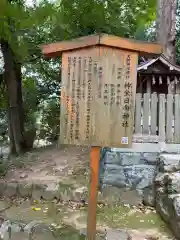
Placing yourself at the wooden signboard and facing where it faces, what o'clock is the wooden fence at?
The wooden fence is roughly at 7 o'clock from the wooden signboard.

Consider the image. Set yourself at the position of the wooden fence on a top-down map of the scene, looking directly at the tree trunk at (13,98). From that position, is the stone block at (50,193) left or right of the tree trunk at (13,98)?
left

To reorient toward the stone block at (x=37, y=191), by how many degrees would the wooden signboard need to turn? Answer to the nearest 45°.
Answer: approximately 135° to its right

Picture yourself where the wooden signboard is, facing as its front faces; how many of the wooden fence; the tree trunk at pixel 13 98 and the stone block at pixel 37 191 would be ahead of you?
0

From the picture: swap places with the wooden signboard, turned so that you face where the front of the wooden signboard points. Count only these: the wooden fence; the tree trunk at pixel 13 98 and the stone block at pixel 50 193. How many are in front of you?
0

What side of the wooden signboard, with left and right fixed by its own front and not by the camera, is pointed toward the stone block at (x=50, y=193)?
back

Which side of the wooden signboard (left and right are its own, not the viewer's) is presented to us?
front

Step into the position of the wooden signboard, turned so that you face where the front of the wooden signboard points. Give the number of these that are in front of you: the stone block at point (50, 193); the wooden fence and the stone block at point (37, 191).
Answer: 0

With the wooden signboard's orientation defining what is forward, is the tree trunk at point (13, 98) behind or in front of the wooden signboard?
behind

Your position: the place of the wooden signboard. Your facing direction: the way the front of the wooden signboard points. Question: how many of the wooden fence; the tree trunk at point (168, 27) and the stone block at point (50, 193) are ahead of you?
0

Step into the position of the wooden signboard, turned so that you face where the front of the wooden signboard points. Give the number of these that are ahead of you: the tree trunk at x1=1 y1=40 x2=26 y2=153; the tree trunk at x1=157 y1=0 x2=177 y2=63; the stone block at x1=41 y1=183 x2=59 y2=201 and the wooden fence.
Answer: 0

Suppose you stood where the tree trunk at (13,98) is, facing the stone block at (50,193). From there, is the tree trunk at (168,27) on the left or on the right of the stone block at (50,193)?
left

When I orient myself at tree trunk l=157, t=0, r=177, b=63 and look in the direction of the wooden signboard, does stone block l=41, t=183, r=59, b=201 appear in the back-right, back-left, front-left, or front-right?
front-right

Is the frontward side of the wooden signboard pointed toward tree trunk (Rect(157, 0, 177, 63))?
no

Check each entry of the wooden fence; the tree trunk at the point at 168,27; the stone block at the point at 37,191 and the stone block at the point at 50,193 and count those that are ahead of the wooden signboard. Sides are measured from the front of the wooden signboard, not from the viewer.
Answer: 0

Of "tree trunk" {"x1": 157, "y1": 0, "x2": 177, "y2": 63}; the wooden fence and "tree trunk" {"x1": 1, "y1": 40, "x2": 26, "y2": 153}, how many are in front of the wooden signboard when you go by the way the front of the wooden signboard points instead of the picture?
0
